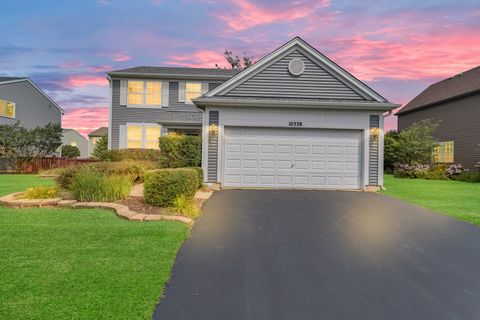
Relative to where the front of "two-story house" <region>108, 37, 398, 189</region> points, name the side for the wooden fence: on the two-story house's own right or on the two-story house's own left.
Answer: on the two-story house's own right

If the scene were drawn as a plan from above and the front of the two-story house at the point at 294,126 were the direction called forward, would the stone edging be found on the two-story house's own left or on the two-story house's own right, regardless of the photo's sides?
on the two-story house's own right

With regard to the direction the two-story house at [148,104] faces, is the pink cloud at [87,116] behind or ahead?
behind

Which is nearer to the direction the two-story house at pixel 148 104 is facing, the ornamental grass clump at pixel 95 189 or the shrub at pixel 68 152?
the ornamental grass clump

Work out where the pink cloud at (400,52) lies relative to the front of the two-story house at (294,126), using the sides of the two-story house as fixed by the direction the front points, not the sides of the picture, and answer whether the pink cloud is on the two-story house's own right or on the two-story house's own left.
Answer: on the two-story house's own left

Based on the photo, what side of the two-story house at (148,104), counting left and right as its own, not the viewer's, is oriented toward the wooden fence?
right

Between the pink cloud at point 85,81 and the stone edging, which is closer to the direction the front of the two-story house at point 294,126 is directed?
the stone edging

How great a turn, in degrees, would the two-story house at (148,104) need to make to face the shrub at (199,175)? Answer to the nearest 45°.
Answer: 0° — it already faces it

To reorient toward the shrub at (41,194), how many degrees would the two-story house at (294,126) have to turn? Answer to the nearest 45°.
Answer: approximately 45° to its right

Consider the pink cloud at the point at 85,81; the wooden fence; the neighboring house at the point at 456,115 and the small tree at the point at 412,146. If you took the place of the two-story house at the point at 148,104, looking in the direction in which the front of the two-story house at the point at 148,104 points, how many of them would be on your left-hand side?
2
